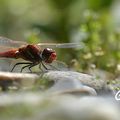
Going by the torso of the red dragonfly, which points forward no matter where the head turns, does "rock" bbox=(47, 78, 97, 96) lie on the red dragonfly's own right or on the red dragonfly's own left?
on the red dragonfly's own right

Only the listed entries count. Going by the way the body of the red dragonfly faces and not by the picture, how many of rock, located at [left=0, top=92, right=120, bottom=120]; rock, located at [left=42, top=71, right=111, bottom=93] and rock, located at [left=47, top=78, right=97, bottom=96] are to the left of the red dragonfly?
0

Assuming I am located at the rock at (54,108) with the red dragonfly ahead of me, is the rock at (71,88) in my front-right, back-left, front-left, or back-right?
front-right

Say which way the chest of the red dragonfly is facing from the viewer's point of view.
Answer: to the viewer's right

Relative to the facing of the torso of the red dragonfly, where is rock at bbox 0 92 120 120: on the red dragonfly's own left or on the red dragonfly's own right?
on the red dragonfly's own right
